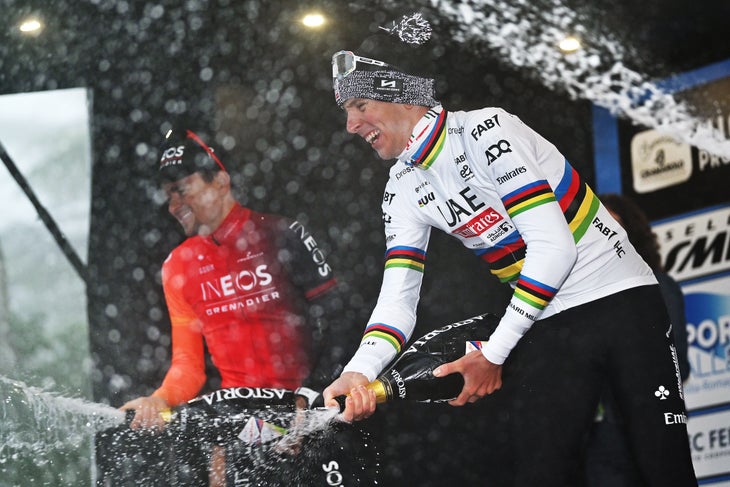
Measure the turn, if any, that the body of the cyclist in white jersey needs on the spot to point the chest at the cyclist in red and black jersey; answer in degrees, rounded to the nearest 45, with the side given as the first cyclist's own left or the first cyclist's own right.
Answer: approximately 90° to the first cyclist's own right

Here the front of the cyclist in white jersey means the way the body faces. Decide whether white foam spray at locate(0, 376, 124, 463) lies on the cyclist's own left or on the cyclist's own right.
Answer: on the cyclist's own right

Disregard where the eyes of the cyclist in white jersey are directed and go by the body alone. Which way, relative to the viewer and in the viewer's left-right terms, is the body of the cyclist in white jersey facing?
facing the viewer and to the left of the viewer

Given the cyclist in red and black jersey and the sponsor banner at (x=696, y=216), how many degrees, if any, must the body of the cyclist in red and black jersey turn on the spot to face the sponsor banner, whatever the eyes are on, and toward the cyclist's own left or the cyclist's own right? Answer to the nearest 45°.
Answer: approximately 135° to the cyclist's own left

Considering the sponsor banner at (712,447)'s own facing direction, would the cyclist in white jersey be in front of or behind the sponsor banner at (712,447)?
in front

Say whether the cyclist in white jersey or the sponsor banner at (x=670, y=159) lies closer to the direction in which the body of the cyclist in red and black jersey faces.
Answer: the cyclist in white jersey

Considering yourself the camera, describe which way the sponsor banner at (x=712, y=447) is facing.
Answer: facing the viewer

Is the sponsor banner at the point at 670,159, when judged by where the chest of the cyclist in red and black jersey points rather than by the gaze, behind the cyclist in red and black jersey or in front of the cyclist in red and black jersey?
behind

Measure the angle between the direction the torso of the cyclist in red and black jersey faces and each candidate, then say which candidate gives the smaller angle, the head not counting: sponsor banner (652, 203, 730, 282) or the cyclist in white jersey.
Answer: the cyclist in white jersey

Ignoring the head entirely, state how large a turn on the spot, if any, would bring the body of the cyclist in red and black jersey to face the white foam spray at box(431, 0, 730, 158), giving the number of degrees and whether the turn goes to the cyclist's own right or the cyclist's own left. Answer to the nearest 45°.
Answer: approximately 135° to the cyclist's own left

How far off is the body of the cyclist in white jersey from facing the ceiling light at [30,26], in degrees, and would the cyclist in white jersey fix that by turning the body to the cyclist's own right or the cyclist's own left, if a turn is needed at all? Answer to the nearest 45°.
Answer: approximately 45° to the cyclist's own right
